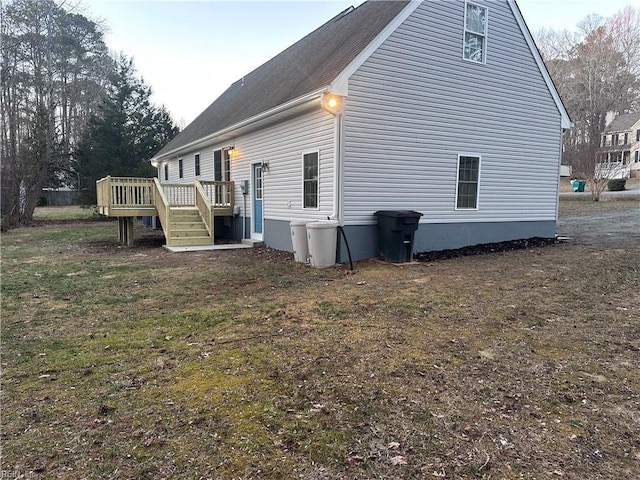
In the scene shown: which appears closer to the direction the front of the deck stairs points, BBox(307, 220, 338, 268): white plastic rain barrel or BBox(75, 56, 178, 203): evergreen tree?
the white plastic rain barrel

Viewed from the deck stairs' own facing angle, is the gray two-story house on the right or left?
on its left

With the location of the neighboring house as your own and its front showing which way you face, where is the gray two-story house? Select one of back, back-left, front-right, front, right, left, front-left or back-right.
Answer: front-left

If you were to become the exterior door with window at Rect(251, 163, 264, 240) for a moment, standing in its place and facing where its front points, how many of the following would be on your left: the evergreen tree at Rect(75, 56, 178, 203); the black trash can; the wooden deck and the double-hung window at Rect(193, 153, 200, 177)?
1

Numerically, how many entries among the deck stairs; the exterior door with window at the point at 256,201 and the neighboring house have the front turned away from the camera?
0

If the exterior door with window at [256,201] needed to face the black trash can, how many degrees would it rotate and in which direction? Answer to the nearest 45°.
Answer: approximately 90° to its left

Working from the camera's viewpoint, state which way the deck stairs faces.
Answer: facing the viewer

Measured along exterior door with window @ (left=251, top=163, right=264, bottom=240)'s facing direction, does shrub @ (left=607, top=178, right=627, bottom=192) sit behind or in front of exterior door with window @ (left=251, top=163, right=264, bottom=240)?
behind

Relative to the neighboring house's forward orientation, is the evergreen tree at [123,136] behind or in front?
in front

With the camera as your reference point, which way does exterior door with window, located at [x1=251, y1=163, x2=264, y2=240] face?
facing the viewer and to the left of the viewer

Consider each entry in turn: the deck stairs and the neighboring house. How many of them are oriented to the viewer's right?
0

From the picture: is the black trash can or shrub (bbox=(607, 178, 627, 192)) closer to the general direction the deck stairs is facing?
the black trash can

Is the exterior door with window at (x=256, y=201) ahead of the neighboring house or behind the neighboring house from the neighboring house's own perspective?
ahead

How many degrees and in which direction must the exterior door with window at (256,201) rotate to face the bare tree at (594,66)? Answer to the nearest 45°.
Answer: approximately 180°

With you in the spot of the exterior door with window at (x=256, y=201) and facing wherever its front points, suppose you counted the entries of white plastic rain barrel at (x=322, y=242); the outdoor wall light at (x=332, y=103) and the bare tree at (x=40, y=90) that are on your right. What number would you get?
1

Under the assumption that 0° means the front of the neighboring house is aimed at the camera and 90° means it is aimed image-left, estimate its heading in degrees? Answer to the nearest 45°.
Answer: approximately 45°
